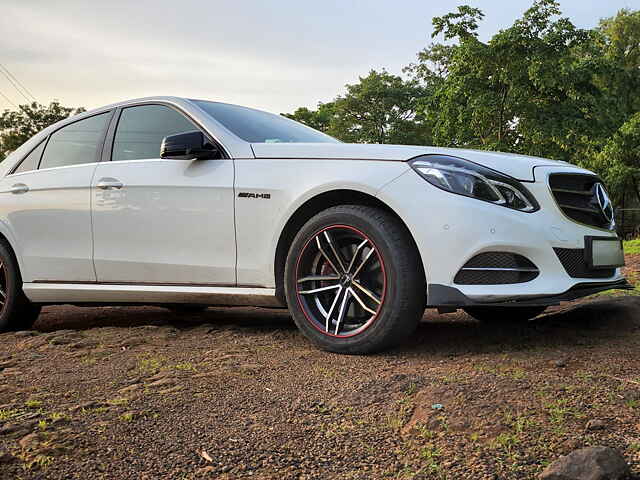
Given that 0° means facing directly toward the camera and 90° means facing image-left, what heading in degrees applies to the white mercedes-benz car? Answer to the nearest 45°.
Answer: approximately 315°

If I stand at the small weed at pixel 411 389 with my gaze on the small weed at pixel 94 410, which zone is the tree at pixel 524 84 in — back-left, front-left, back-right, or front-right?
back-right

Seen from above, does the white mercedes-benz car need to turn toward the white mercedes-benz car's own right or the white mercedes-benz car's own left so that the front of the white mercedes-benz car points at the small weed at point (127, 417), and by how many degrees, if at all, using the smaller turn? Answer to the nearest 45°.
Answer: approximately 90° to the white mercedes-benz car's own right

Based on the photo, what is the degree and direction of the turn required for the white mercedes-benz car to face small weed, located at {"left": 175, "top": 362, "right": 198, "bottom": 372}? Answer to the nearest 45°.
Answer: approximately 90° to its right

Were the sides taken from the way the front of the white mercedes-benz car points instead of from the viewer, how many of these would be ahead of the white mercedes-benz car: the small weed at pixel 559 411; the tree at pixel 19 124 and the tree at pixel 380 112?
1

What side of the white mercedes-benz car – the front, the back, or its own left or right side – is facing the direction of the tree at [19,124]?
back

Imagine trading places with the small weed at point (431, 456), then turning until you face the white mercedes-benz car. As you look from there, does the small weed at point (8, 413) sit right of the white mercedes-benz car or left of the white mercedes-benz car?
left

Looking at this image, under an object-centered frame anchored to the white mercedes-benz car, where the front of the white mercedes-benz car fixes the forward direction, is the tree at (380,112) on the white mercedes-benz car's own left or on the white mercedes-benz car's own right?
on the white mercedes-benz car's own left

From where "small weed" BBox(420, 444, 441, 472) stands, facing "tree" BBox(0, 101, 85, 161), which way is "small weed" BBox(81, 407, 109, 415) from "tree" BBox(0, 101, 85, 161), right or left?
left
